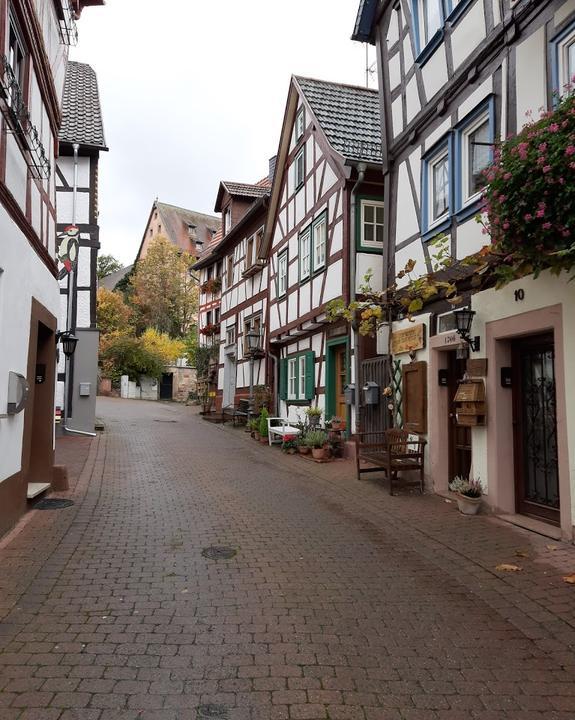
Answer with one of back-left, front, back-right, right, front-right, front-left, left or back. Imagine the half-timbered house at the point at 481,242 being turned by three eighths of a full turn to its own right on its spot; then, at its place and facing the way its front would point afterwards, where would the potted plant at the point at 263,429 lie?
front-left

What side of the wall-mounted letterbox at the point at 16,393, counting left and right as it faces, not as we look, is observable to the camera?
right

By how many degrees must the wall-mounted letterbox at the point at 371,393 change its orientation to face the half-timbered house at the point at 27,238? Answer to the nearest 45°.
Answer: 0° — it already faces it

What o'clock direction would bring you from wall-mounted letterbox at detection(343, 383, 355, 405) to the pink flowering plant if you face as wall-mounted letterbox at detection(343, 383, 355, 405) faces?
The pink flowering plant is roughly at 10 o'clock from the wall-mounted letterbox.

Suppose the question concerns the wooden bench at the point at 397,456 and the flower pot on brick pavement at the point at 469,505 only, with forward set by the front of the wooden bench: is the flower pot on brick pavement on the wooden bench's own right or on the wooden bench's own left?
on the wooden bench's own left

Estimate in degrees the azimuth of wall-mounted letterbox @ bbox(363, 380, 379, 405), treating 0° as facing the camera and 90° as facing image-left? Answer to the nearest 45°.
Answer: approximately 45°

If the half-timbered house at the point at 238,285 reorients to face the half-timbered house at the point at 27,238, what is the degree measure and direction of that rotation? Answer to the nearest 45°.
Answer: approximately 45° to its left

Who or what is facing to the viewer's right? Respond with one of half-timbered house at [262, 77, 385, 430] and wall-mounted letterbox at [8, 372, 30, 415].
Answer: the wall-mounted letterbox

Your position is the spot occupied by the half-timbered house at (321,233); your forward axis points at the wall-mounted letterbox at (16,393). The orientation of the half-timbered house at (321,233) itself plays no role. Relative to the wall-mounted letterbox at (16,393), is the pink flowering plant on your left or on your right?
left
